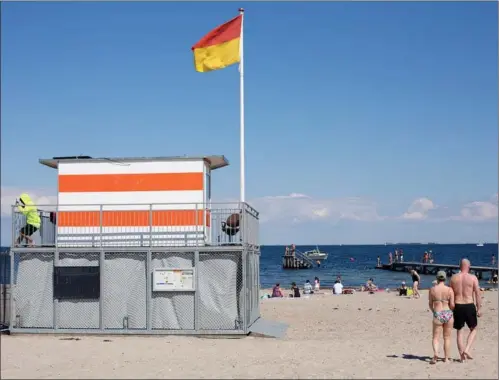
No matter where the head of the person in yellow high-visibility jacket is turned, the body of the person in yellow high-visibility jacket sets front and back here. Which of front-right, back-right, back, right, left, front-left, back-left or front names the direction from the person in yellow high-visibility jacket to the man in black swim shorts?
back-left

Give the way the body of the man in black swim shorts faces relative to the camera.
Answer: away from the camera

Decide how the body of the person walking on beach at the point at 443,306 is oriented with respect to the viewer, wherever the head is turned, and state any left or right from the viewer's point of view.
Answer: facing away from the viewer

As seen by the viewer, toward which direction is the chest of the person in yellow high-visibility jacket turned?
to the viewer's left

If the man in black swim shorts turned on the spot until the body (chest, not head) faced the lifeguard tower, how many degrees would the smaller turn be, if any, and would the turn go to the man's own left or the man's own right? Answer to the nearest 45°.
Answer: approximately 90° to the man's own left

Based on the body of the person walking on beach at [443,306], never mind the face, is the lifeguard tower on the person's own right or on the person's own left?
on the person's own left

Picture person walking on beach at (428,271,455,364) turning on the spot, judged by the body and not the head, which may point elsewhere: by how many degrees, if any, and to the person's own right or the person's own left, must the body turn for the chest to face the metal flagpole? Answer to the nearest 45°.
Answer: approximately 45° to the person's own left

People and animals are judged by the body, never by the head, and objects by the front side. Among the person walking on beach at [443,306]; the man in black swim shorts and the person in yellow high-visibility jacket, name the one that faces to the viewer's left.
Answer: the person in yellow high-visibility jacket

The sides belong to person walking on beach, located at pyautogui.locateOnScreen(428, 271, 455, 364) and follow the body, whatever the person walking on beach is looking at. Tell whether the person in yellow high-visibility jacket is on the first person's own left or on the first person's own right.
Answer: on the first person's own left
